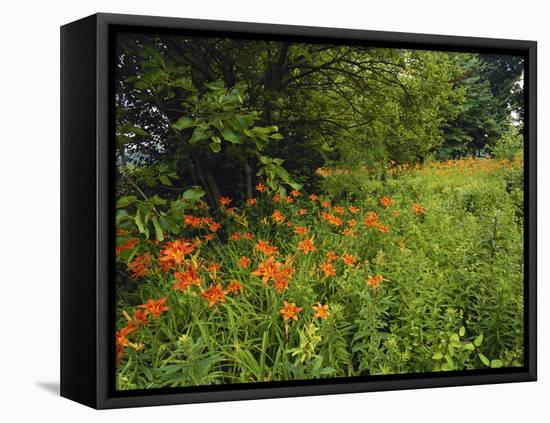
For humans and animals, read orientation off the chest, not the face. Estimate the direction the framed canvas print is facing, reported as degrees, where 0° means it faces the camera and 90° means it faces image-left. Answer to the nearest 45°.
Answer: approximately 315°
